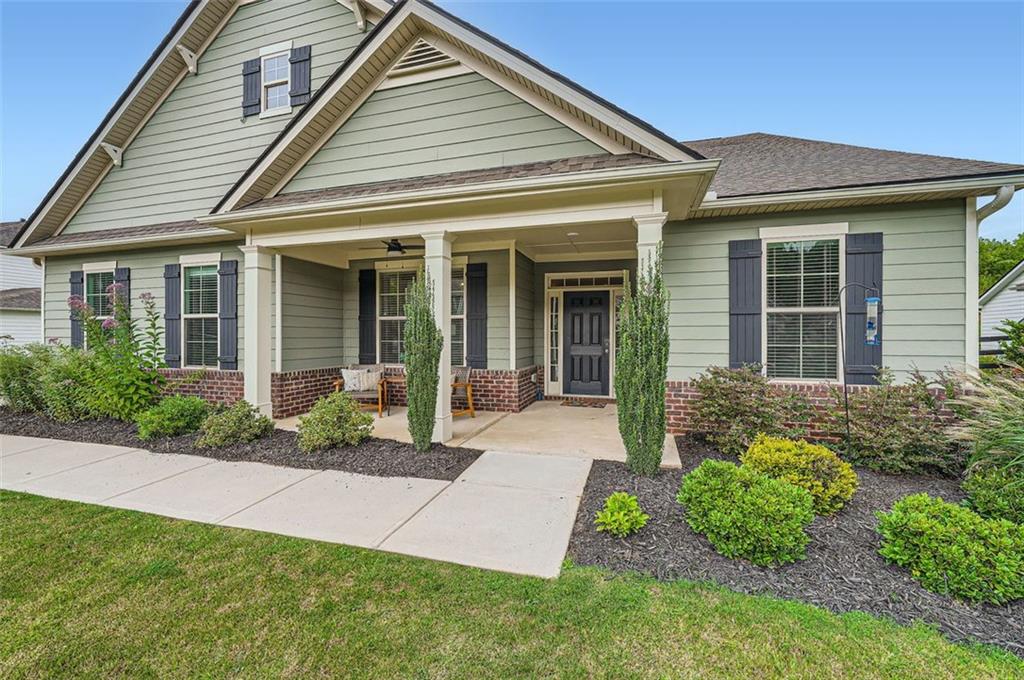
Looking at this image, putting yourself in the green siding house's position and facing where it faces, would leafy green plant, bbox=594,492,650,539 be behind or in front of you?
in front

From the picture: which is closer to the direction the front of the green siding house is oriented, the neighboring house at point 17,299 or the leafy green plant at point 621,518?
the leafy green plant

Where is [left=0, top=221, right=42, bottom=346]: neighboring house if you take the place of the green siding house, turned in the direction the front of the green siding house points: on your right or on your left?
on your right

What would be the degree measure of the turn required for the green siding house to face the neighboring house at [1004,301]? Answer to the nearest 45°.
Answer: approximately 135° to its left

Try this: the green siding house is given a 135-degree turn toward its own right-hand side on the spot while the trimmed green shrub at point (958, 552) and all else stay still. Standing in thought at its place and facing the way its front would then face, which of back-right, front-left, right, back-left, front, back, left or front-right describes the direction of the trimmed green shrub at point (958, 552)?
back

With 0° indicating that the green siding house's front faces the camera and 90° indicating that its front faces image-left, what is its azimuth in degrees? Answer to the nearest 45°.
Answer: approximately 0°

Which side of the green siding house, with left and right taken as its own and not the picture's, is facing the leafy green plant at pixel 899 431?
left
